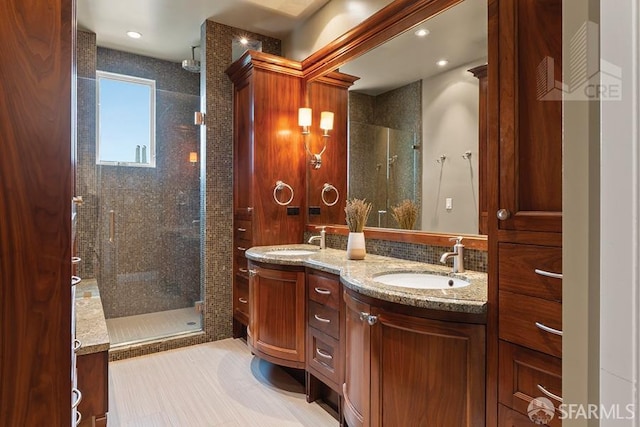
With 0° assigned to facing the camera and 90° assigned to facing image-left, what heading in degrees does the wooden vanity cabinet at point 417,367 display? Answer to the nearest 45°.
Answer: approximately 45°

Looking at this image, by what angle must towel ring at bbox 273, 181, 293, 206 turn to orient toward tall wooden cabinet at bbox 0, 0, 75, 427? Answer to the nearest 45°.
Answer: approximately 45° to its right

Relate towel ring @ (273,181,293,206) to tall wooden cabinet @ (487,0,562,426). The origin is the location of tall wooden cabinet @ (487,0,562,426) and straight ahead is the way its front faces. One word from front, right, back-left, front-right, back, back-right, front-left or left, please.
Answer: right

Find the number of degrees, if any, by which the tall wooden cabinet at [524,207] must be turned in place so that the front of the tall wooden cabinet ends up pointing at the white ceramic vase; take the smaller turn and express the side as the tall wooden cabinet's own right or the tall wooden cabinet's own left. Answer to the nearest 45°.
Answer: approximately 90° to the tall wooden cabinet's own right
